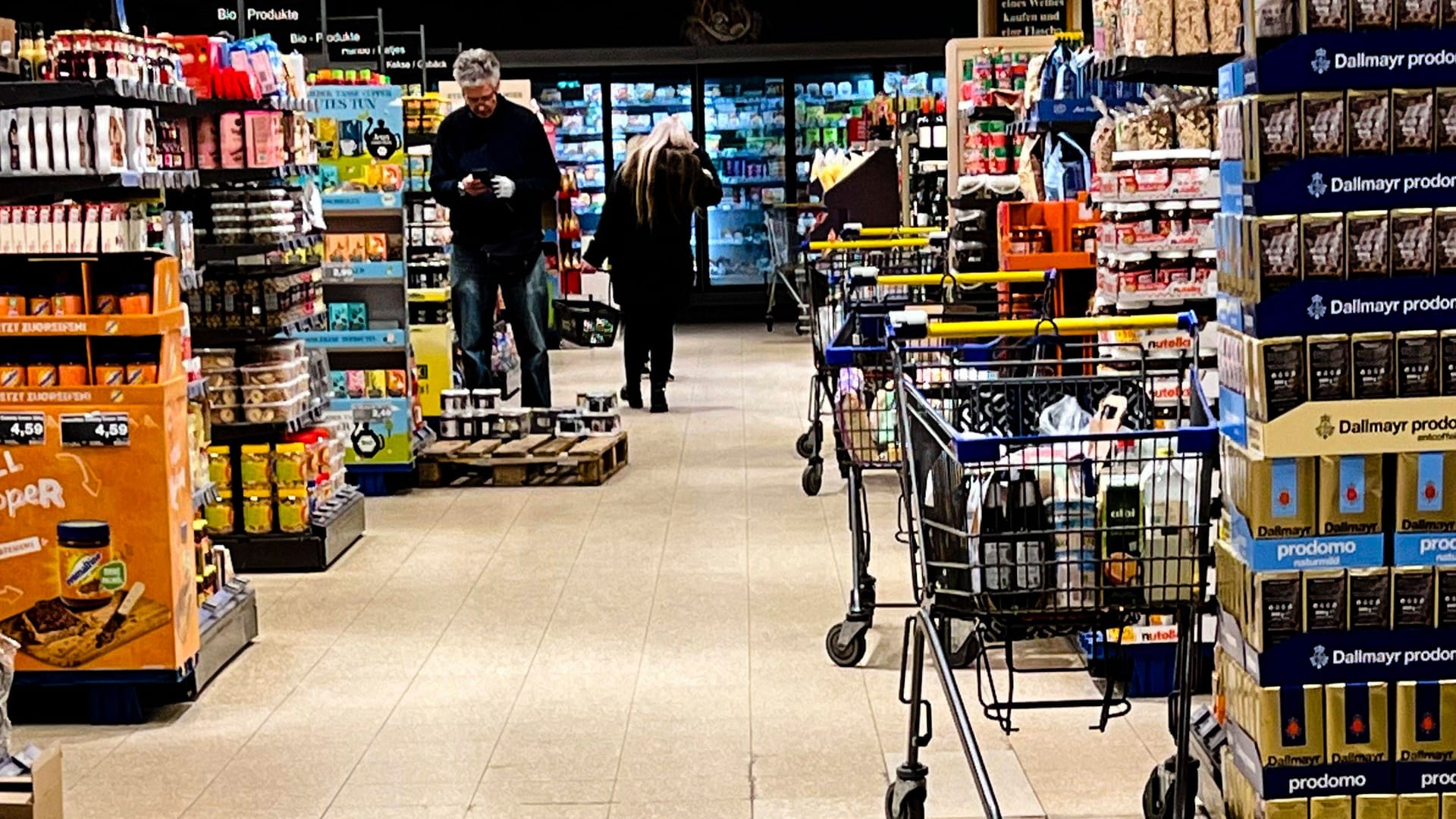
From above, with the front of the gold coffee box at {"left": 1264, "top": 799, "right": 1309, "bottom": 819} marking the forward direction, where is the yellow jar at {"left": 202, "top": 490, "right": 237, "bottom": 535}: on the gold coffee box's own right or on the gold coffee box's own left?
on the gold coffee box's own right

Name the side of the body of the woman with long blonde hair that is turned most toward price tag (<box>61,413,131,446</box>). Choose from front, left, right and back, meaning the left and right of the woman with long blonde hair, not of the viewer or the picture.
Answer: back

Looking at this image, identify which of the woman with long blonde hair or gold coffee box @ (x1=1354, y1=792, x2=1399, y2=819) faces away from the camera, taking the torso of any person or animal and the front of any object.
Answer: the woman with long blonde hair

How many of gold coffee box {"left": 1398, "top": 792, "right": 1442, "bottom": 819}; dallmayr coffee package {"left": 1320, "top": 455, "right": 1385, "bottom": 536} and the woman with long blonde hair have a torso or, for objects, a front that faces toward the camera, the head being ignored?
2

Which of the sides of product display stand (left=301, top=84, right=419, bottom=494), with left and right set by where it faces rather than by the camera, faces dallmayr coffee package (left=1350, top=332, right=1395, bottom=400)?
front

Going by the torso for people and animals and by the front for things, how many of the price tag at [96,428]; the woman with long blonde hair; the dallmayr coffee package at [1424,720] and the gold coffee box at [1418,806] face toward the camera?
3

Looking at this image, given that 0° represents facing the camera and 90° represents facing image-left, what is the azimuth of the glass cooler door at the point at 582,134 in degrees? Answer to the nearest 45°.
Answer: approximately 0°

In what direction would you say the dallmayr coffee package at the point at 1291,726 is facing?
toward the camera

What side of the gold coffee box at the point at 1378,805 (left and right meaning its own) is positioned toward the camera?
front

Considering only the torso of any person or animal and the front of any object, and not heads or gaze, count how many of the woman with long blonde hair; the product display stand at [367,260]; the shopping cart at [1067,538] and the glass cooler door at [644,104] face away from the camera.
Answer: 1

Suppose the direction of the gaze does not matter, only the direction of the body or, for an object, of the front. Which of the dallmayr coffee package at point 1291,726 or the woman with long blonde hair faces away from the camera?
the woman with long blonde hair

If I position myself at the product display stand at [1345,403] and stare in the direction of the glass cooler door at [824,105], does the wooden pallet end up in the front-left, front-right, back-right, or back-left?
front-left

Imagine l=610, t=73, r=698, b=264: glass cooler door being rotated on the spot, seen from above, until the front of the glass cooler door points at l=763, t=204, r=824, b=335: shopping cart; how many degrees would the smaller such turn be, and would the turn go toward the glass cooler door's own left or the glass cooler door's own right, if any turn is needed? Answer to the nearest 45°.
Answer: approximately 45° to the glass cooler door's own left

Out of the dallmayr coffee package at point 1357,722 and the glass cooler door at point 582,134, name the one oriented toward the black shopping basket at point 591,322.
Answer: the glass cooler door
